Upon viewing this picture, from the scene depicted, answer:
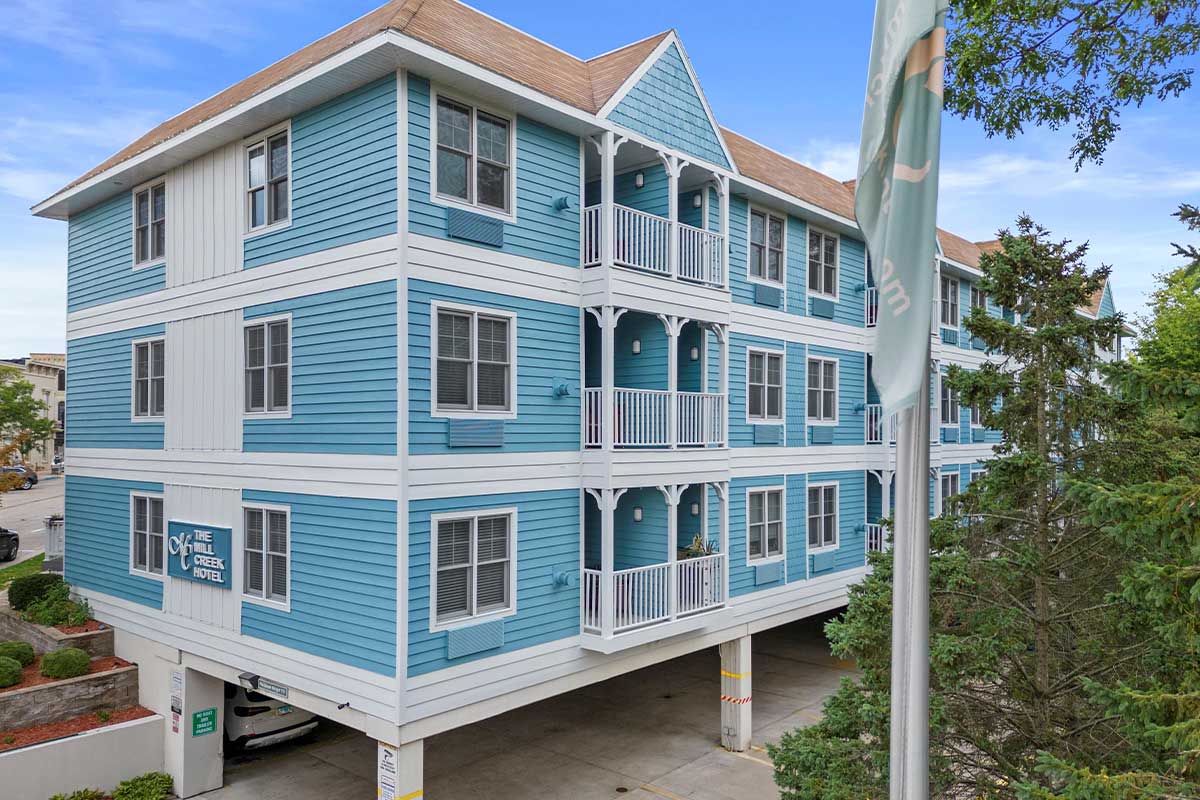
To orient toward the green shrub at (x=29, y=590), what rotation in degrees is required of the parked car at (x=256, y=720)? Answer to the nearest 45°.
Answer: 0° — it already faces it

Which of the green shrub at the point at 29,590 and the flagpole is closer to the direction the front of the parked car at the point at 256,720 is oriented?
the green shrub

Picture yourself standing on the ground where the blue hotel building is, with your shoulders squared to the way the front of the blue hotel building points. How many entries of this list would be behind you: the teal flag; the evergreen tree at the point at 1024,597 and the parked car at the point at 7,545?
1

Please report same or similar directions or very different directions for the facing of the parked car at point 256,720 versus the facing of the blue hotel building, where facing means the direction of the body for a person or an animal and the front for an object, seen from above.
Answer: very different directions

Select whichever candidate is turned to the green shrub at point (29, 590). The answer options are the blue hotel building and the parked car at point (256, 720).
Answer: the parked car

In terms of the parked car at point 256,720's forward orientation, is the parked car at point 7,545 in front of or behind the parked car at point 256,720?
in front

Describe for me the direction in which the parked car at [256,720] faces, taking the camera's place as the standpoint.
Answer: facing away from the viewer and to the left of the viewer

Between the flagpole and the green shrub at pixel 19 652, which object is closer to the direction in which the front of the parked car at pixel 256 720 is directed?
the green shrub

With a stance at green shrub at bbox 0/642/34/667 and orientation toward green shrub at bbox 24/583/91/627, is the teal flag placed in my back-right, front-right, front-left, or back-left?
back-right
